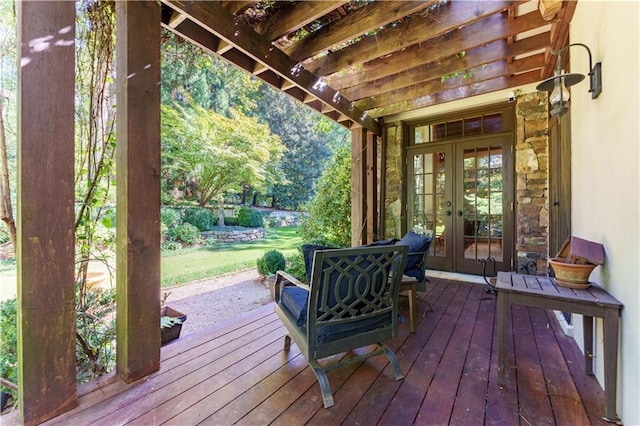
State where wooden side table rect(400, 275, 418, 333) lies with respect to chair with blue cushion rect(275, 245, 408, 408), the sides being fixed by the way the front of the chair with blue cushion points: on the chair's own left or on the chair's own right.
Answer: on the chair's own right

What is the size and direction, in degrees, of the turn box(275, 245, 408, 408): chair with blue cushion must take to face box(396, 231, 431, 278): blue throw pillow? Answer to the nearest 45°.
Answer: approximately 90° to its right

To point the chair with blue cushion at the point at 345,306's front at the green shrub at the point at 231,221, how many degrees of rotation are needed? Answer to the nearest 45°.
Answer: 0° — it already faces it

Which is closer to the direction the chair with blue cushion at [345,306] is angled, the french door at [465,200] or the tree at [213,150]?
the tree

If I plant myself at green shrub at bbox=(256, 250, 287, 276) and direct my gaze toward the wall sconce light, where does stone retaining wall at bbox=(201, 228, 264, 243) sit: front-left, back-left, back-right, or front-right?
back-left

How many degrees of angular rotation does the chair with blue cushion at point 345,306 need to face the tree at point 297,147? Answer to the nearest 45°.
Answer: approximately 45° to its right

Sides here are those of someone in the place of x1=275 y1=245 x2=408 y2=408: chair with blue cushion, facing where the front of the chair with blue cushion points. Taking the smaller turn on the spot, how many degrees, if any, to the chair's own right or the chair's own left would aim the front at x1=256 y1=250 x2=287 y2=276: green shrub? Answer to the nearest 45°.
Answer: approximately 45° to the chair's own right

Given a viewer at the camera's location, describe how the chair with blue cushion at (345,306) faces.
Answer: facing away from the viewer and to the left of the viewer

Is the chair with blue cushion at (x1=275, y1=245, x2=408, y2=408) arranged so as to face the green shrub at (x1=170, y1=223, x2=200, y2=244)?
yes

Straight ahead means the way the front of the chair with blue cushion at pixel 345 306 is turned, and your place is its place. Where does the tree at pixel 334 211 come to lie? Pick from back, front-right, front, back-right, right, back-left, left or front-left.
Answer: front-right

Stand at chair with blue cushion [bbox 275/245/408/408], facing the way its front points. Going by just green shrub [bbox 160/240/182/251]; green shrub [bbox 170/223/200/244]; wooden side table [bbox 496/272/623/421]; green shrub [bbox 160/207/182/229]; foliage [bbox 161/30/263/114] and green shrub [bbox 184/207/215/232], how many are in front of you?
5

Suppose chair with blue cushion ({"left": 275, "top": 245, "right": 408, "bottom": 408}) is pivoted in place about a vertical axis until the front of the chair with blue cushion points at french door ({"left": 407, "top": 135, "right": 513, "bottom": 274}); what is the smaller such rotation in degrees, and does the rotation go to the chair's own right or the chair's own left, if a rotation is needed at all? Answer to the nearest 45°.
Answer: approximately 90° to the chair's own right

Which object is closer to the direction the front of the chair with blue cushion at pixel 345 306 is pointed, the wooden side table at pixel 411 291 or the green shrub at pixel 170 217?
the green shrub

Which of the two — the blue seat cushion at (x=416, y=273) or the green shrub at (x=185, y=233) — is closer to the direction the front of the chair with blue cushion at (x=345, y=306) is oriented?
the green shrub

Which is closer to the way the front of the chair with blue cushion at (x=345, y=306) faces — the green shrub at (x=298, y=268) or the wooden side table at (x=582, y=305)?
the green shrub
